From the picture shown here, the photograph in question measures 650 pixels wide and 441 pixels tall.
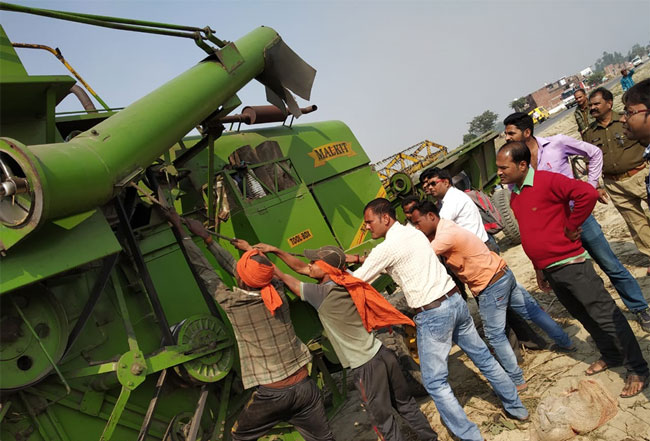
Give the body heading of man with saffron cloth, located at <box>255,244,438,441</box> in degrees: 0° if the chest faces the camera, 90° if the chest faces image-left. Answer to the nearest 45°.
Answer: approximately 135°

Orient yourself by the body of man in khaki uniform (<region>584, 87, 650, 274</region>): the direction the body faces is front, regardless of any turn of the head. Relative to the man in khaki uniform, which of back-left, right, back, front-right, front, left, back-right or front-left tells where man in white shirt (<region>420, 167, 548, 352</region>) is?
front

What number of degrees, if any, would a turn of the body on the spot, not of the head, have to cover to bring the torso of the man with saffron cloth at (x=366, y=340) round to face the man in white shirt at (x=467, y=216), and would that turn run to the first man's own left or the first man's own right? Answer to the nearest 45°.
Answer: approximately 90° to the first man's own right

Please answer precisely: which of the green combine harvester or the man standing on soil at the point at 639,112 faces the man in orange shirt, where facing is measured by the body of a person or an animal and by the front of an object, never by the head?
the man standing on soil

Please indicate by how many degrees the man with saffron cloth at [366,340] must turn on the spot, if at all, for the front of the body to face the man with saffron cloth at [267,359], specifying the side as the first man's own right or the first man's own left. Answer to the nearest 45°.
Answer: approximately 45° to the first man's own left

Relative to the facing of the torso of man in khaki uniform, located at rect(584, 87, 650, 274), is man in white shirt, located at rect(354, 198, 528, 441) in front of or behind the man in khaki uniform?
in front

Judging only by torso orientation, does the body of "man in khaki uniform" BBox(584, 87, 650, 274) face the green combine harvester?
yes

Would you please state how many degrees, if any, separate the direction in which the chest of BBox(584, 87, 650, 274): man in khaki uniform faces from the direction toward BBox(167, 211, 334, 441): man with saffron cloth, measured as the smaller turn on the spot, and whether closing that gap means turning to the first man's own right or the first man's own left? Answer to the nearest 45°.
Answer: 0° — they already face them

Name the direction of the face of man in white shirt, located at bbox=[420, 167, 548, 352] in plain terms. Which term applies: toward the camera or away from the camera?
toward the camera

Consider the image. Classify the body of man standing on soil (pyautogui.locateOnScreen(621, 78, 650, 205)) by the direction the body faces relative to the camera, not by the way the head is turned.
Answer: to the viewer's left

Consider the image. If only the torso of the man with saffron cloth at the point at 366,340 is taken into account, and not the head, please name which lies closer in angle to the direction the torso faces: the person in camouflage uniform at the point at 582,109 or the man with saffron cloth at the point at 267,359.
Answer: the man with saffron cloth

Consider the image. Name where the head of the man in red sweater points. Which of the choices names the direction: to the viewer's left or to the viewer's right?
to the viewer's left

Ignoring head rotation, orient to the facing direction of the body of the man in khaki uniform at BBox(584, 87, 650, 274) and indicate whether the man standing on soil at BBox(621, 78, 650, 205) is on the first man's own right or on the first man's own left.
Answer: on the first man's own left

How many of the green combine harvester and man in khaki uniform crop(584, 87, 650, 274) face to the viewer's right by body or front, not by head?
0

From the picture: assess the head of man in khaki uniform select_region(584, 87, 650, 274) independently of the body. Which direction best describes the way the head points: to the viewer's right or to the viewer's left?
to the viewer's left

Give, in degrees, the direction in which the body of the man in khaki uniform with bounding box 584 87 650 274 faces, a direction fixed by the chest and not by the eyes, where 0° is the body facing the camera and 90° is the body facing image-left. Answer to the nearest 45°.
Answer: approximately 45°
